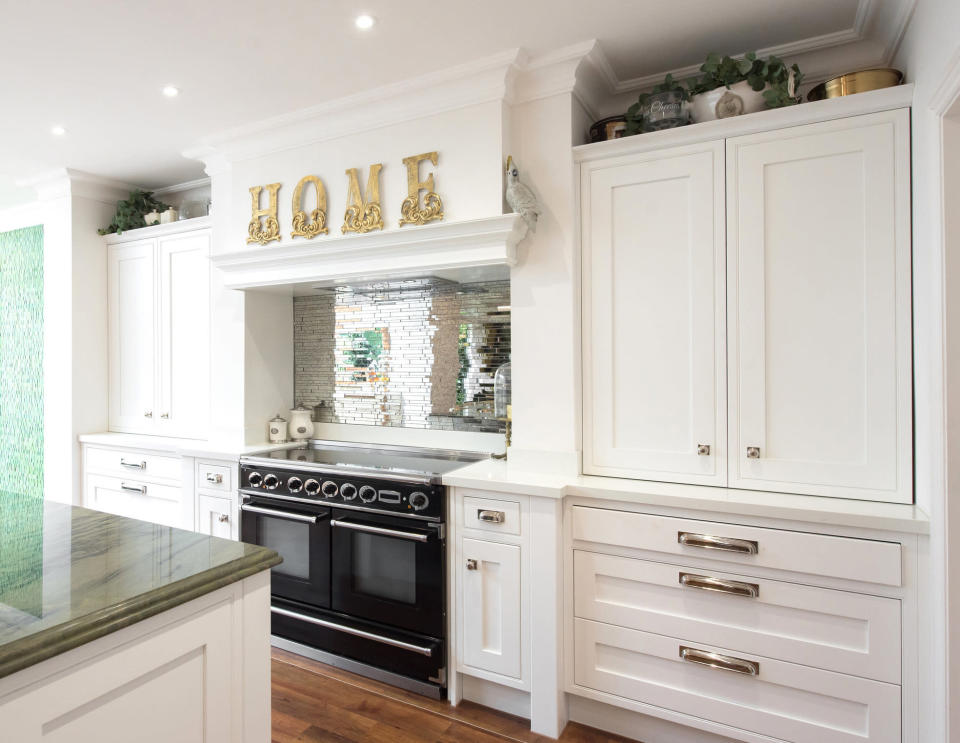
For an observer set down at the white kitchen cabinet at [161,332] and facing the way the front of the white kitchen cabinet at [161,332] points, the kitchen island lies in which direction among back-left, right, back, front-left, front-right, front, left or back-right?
front-left

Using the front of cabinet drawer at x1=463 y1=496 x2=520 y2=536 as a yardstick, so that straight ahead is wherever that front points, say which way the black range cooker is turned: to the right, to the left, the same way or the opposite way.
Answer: the same way

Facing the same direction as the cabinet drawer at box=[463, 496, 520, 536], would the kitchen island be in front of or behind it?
in front

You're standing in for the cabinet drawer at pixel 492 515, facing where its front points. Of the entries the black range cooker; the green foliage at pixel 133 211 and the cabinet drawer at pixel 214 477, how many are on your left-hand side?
0

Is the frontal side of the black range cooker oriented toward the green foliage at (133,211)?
no

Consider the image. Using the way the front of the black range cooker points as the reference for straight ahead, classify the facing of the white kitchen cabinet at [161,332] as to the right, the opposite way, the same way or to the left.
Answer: the same way

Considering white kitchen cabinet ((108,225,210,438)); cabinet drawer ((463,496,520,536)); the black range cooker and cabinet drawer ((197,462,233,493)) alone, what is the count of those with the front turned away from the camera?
0

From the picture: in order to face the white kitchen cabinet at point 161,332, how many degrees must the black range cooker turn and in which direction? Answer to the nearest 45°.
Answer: approximately 90° to its right

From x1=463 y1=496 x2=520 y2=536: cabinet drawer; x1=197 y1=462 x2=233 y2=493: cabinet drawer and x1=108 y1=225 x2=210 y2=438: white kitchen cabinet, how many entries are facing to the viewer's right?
0

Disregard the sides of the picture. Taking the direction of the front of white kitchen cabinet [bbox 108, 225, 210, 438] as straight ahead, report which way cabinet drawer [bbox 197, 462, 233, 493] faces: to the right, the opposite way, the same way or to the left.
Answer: the same way

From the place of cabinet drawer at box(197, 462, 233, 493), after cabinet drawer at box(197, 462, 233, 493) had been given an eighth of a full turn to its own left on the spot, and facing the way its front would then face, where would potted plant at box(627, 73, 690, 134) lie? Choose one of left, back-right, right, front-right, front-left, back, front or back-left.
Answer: front-left

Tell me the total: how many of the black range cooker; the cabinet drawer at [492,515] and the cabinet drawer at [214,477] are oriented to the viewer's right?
0

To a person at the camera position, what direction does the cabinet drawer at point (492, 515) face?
facing the viewer and to the left of the viewer

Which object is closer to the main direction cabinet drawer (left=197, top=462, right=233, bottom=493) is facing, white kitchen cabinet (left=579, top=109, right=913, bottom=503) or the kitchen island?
the kitchen island

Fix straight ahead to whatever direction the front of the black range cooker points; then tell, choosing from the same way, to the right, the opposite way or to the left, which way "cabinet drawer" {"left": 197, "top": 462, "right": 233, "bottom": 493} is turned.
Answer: the same way

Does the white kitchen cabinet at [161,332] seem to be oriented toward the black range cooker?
no

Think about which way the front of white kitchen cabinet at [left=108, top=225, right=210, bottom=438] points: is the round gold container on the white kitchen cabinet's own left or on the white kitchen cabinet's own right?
on the white kitchen cabinet's own left

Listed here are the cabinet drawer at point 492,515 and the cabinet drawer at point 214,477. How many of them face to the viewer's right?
0
